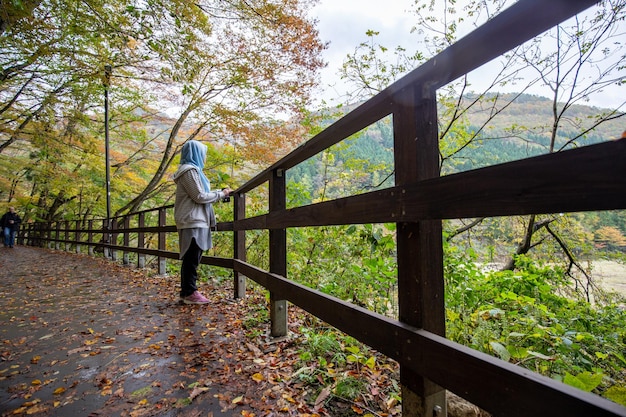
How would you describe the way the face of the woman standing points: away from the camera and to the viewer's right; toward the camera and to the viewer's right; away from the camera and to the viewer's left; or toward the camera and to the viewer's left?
away from the camera and to the viewer's right

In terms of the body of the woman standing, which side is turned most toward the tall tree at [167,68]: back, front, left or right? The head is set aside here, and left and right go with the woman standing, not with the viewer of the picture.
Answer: left

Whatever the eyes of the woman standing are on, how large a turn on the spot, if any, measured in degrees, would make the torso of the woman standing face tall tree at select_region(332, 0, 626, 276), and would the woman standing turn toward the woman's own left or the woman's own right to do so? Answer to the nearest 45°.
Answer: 0° — they already face it

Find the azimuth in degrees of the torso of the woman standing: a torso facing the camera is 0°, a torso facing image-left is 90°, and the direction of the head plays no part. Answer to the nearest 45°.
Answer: approximately 270°

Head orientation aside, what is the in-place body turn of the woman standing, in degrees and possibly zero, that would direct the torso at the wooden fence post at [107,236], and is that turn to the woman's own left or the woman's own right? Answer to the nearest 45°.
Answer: approximately 90° to the woman's own left

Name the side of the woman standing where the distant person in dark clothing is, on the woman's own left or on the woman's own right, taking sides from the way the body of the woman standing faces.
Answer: on the woman's own left
